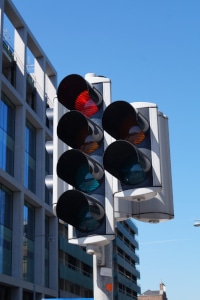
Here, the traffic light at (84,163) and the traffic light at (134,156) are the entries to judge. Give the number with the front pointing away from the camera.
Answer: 0

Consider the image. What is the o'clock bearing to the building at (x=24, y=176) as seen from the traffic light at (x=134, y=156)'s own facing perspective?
The building is roughly at 4 o'clock from the traffic light.

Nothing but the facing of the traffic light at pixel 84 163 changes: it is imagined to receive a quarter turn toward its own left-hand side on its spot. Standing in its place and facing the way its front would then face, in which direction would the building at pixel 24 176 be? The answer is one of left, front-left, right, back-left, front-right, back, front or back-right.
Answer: back-left

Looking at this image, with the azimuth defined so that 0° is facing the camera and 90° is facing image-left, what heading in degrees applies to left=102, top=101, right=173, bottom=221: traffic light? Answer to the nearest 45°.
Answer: approximately 45°
